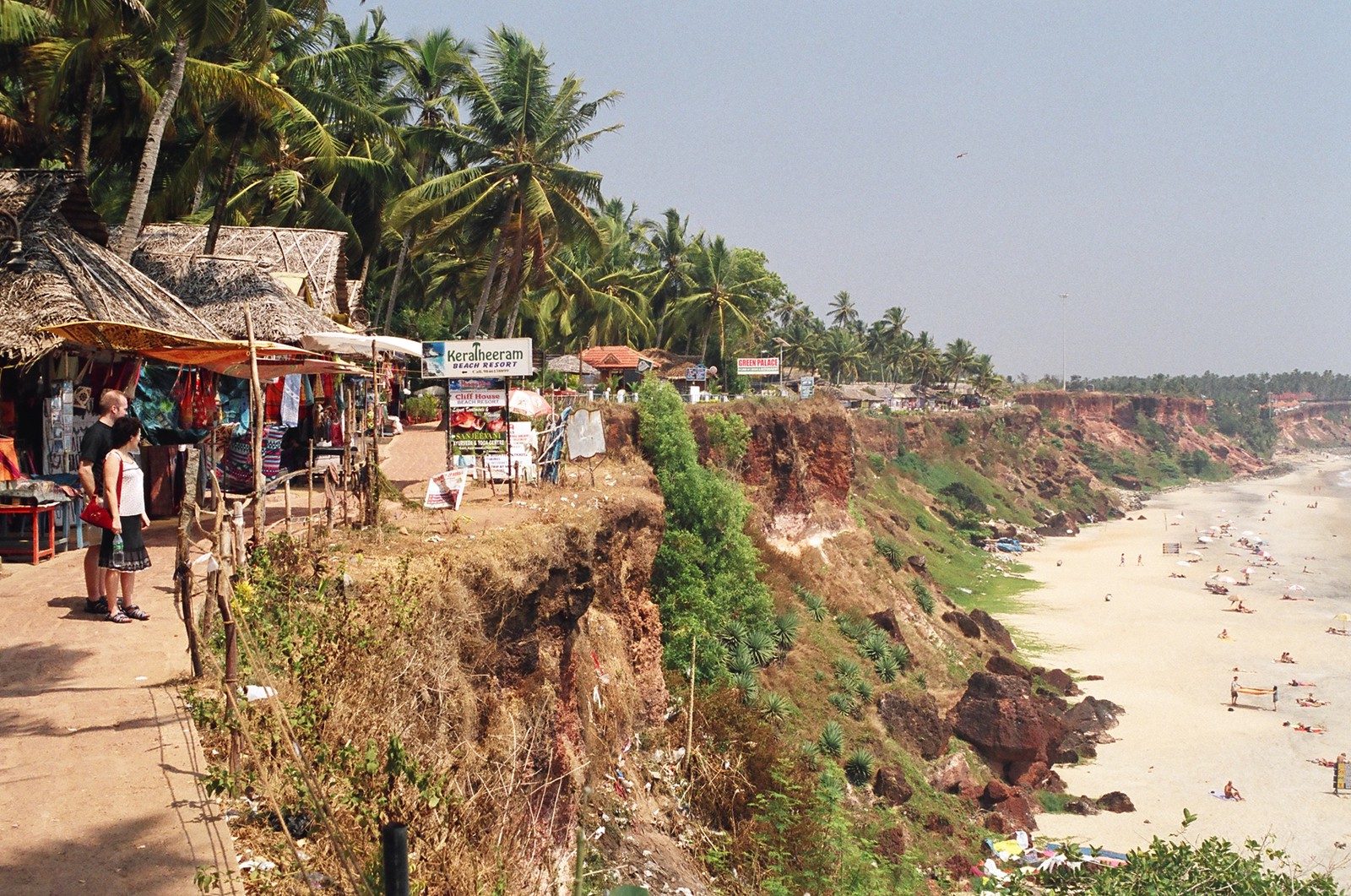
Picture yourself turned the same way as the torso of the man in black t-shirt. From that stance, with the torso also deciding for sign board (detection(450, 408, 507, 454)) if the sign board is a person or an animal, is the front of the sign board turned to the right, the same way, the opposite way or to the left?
to the right

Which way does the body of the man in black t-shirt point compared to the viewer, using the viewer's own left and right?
facing to the right of the viewer

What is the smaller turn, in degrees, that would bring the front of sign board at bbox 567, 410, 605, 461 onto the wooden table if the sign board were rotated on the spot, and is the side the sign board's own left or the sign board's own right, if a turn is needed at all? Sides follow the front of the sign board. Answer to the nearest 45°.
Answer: approximately 45° to the sign board's own right

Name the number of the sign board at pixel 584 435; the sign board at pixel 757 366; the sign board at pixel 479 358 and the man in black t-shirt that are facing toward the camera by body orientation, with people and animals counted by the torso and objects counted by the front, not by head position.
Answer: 3

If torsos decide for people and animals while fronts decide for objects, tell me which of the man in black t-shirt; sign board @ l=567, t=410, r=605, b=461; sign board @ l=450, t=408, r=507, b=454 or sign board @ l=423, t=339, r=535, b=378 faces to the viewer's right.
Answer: the man in black t-shirt

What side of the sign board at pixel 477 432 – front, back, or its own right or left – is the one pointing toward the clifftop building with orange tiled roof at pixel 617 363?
back

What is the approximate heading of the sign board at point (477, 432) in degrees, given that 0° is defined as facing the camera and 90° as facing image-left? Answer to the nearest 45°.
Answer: approximately 0°

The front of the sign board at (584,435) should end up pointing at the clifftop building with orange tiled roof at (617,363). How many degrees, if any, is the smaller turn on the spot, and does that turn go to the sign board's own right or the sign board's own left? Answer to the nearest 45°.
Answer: approximately 180°

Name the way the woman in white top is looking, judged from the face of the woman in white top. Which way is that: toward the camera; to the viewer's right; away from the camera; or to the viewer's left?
to the viewer's right

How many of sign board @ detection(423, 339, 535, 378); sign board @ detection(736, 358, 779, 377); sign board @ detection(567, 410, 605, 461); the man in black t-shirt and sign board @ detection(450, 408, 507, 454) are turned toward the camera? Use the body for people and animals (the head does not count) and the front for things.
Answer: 4

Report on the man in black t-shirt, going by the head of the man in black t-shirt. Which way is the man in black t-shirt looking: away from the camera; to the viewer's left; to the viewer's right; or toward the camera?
to the viewer's right
